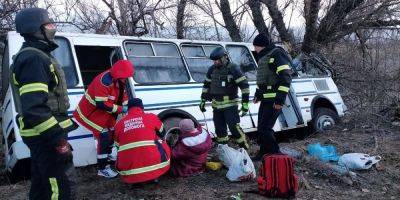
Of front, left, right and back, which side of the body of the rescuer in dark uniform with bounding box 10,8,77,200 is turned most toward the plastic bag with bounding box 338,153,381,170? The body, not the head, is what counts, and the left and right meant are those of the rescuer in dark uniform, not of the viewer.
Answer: front

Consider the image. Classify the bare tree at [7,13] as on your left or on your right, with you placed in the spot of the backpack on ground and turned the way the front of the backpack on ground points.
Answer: on your right

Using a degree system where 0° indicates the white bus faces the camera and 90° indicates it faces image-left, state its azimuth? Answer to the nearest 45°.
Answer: approximately 225°

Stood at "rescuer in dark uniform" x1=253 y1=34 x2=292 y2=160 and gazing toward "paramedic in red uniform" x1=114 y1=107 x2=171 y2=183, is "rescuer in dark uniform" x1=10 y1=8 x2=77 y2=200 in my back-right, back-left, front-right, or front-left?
front-left

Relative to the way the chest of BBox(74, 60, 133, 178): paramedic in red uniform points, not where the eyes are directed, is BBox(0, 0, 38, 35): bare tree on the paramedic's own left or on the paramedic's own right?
on the paramedic's own left

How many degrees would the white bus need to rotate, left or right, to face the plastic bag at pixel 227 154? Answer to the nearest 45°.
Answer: approximately 90° to its right

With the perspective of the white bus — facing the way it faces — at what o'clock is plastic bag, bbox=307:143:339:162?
The plastic bag is roughly at 2 o'clock from the white bus.

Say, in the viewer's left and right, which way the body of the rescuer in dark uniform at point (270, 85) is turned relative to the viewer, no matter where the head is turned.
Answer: facing the viewer and to the left of the viewer

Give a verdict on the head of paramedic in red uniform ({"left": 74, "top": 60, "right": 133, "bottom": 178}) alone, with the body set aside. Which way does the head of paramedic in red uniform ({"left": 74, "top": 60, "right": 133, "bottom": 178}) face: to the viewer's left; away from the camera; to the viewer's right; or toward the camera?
to the viewer's right

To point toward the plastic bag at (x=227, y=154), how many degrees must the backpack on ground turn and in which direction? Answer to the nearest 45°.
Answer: approximately 135° to its right

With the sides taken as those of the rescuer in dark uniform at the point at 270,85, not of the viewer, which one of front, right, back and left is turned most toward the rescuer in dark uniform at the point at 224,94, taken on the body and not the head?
right
